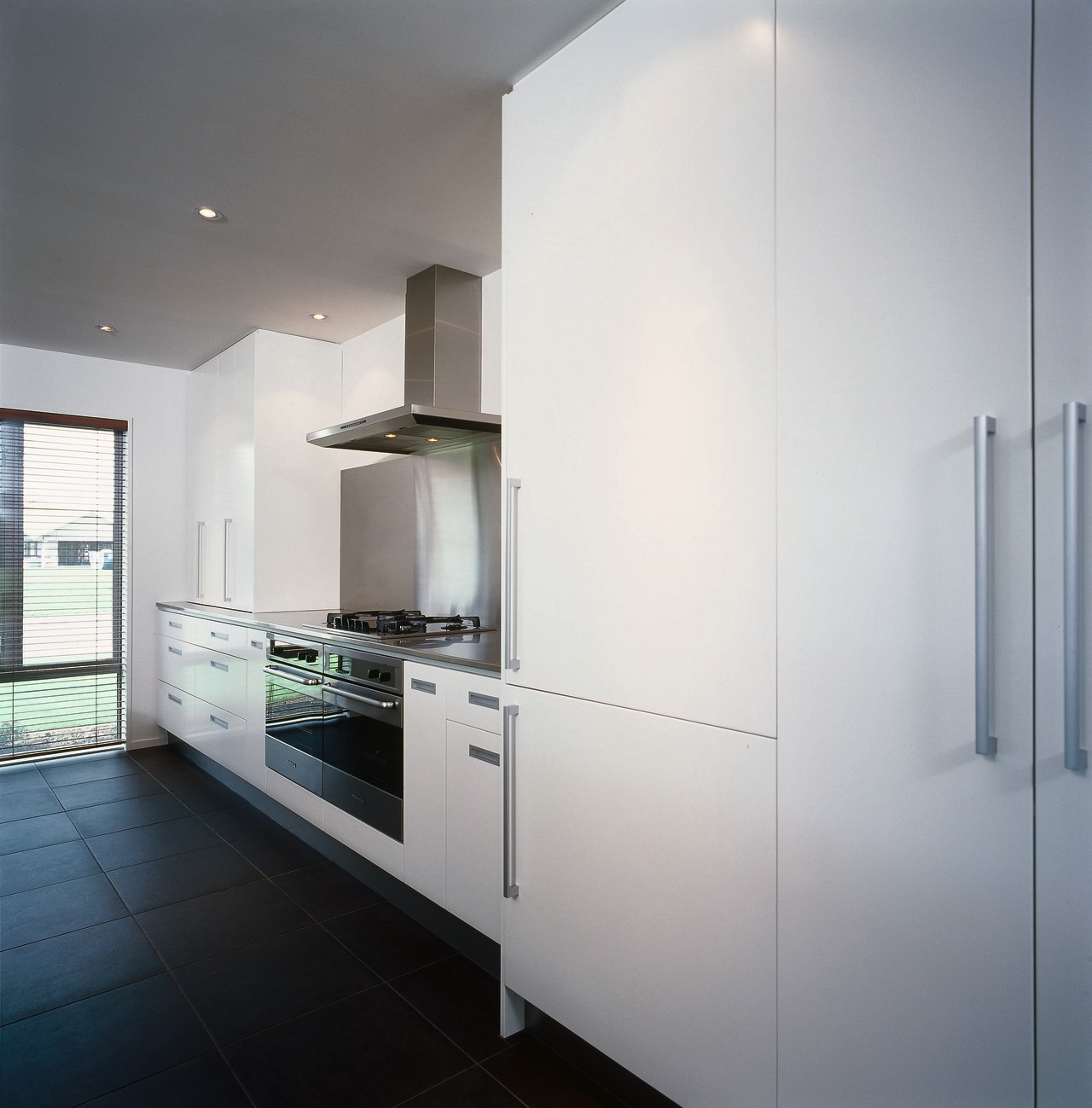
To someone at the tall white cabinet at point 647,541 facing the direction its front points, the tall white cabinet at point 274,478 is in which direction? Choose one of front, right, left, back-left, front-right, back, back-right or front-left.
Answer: right

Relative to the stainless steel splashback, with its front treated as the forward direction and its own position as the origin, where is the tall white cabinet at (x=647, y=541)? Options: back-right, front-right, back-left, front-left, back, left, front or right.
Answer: front-left

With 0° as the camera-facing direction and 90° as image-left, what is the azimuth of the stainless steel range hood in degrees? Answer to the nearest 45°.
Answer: approximately 45°

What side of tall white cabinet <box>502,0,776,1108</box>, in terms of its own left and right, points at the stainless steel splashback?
right

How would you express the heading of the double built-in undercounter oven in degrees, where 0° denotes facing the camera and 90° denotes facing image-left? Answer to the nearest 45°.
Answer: approximately 45°

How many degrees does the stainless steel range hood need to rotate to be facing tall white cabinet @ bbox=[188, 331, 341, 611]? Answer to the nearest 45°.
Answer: approximately 90° to its right

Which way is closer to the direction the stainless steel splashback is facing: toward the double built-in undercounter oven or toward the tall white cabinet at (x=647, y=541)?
the double built-in undercounter oven

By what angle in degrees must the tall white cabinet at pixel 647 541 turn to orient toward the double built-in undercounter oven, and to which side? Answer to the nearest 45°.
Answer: approximately 90° to its right

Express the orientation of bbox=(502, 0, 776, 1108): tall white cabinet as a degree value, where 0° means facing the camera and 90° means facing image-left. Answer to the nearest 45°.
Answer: approximately 45°

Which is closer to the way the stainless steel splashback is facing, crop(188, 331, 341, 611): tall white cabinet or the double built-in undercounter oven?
the double built-in undercounter oven

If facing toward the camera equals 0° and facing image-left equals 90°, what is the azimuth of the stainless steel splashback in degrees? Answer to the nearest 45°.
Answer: approximately 45°
